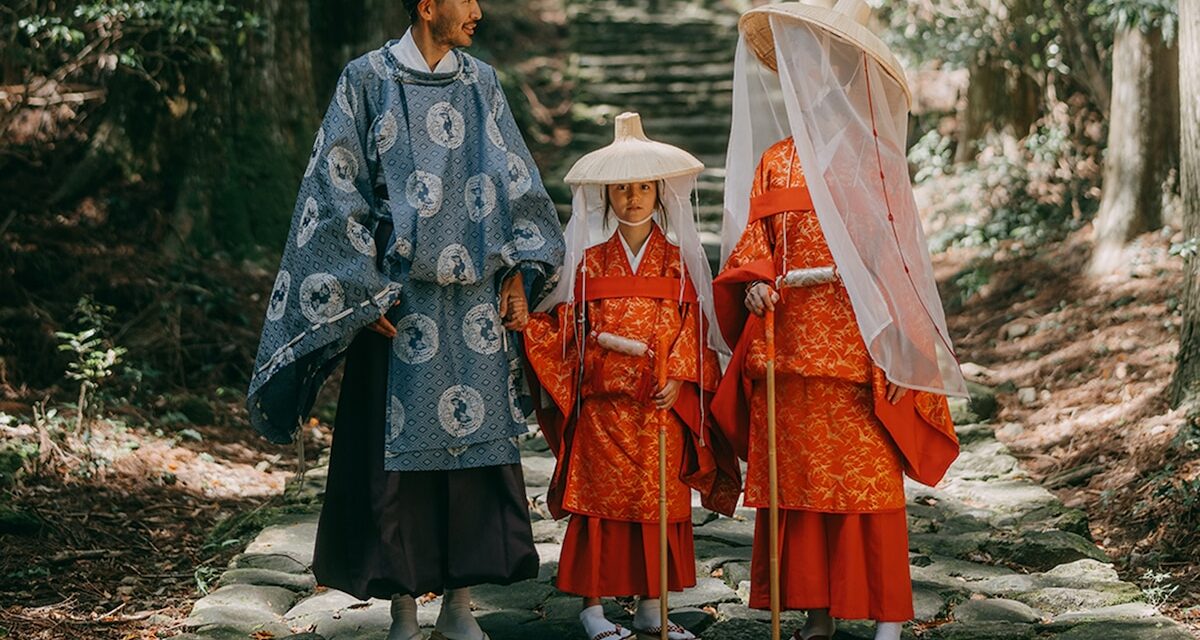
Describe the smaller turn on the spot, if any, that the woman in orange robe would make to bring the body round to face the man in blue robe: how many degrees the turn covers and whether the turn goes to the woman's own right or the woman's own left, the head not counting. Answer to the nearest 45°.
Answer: approximately 45° to the woman's own right

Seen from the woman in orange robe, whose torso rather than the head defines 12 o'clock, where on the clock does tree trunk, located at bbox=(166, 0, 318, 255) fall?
The tree trunk is roughly at 3 o'clock from the woman in orange robe.

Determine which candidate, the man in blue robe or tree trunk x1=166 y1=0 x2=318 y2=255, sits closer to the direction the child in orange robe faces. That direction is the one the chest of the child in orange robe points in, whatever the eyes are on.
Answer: the man in blue robe

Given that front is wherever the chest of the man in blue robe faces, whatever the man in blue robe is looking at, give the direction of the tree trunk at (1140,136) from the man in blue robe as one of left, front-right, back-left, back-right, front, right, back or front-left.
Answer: left

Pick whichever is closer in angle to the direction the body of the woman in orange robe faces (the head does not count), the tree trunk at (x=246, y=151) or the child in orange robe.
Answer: the child in orange robe

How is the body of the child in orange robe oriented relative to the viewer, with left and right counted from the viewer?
facing the viewer

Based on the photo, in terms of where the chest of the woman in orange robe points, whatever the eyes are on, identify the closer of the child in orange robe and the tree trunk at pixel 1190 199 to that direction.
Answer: the child in orange robe

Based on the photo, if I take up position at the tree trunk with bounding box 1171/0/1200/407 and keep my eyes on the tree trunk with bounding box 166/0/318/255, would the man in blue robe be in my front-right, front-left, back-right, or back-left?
front-left

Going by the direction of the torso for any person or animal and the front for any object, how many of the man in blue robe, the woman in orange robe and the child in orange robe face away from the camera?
0

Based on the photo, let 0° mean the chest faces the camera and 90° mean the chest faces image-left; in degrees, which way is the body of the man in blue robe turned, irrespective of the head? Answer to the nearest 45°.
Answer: approximately 315°

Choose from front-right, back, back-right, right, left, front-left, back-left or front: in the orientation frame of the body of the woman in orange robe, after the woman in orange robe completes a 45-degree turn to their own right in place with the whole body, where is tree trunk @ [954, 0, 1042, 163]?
right

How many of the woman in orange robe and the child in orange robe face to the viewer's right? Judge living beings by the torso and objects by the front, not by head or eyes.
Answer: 0

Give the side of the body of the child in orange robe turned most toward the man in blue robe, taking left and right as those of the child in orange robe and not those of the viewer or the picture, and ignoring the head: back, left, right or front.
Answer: right

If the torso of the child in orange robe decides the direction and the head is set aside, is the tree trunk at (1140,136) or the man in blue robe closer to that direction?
the man in blue robe
